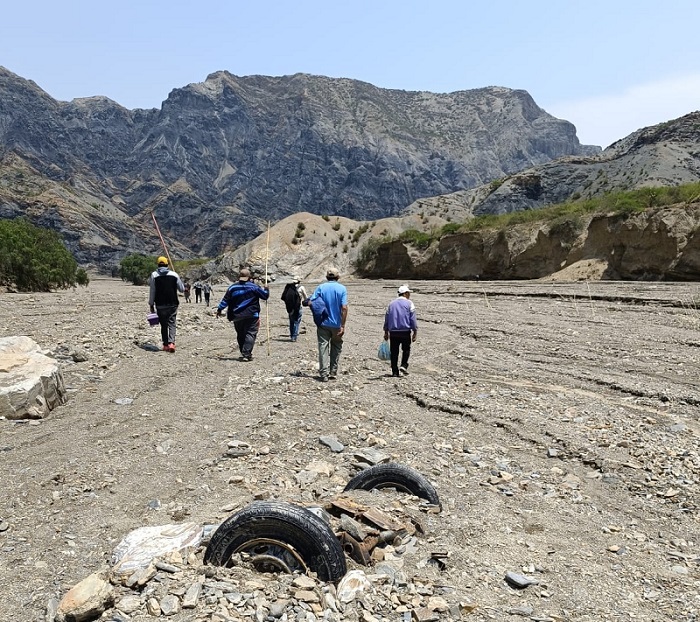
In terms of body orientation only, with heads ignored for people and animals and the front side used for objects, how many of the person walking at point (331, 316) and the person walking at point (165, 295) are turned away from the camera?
2

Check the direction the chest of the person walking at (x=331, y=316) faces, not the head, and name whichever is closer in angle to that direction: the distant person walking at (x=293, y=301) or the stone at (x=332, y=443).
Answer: the distant person walking

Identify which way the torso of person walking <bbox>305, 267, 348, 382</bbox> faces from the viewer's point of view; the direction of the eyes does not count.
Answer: away from the camera

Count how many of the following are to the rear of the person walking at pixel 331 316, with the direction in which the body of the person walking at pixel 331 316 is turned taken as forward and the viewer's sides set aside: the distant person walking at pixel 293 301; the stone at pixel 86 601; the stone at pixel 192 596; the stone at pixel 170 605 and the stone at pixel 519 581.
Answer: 4

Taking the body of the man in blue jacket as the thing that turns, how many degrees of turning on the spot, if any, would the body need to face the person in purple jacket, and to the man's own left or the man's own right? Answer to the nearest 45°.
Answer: approximately 135° to the man's own right

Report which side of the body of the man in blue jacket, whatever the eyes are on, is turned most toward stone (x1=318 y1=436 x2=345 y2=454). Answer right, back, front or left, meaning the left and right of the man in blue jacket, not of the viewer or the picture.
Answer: back

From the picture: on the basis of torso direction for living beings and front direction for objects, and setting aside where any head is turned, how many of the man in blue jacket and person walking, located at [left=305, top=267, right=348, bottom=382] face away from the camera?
2

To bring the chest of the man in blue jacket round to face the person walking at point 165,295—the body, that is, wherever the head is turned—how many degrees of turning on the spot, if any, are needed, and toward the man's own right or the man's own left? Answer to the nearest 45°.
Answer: approximately 45° to the man's own left

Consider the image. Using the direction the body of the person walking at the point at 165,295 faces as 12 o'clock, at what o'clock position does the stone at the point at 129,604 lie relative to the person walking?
The stone is roughly at 6 o'clock from the person walking.

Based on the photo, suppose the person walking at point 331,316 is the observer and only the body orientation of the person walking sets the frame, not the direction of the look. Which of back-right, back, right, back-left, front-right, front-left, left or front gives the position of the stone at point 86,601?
back

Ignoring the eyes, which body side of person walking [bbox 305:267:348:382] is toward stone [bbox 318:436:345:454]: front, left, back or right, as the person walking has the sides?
back

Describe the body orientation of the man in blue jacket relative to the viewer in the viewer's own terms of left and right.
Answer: facing away from the viewer

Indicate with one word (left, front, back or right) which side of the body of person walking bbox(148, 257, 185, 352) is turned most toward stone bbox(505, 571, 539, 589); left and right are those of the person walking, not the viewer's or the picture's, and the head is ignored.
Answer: back

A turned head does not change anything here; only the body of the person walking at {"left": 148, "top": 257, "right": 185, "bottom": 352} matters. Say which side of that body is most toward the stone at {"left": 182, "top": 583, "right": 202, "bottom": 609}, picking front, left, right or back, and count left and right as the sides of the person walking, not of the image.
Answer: back

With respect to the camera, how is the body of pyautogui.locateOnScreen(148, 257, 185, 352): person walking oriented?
away from the camera
